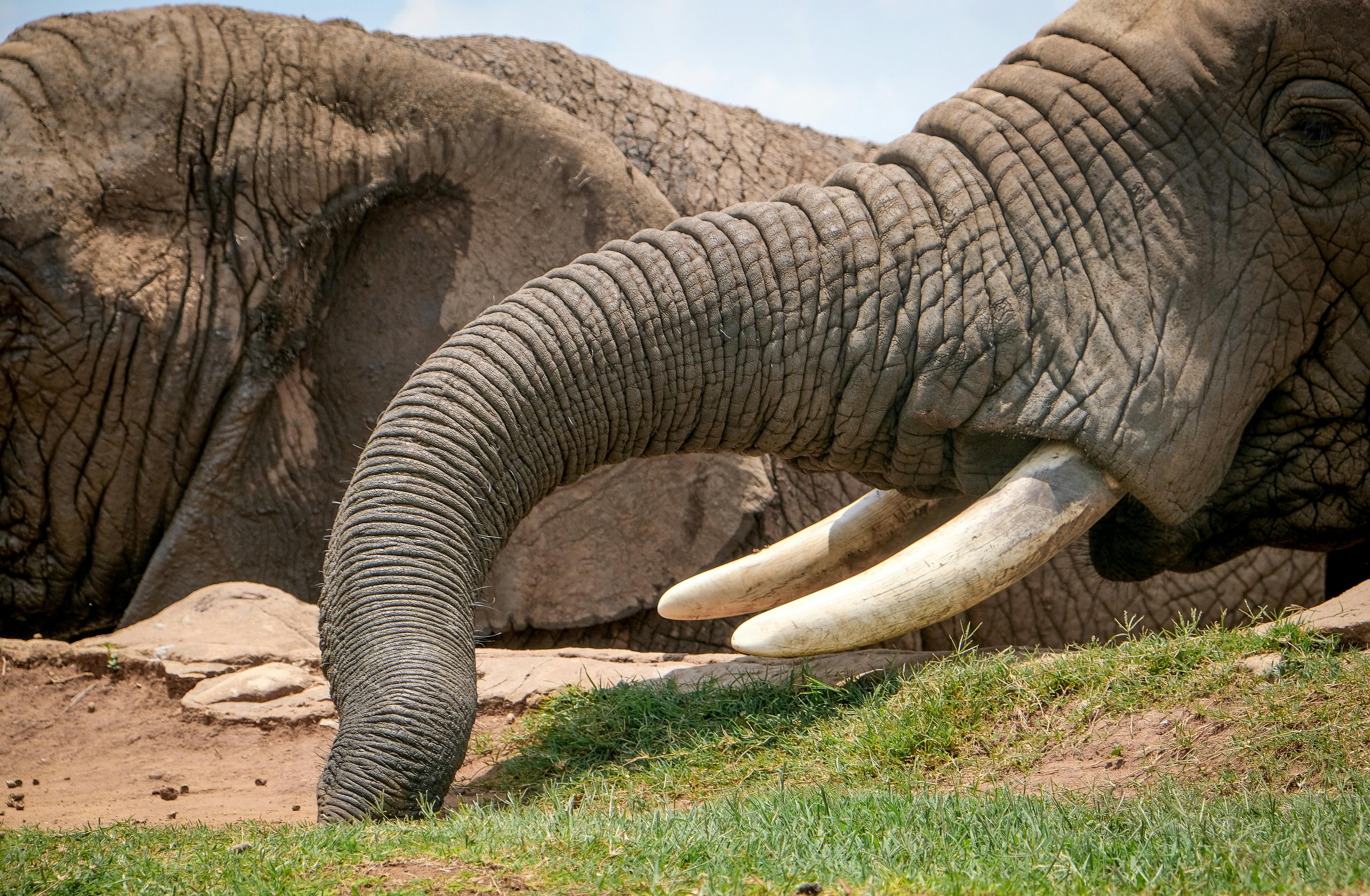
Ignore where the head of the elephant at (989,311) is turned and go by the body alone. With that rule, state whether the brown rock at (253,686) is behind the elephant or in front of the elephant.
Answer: in front

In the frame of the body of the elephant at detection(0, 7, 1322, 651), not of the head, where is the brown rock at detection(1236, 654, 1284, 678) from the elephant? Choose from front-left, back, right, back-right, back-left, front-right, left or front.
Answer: back-left

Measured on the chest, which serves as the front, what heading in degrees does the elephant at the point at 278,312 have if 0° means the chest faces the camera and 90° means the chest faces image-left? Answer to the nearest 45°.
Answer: approximately 90°

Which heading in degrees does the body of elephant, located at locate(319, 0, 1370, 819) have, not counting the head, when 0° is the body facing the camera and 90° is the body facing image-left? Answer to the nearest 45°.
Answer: approximately 90°

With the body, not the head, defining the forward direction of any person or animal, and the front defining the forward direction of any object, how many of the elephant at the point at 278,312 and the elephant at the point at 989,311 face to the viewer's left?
2

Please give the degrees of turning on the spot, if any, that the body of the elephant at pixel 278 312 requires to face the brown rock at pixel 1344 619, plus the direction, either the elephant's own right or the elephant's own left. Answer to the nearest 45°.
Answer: approximately 135° to the elephant's own left
